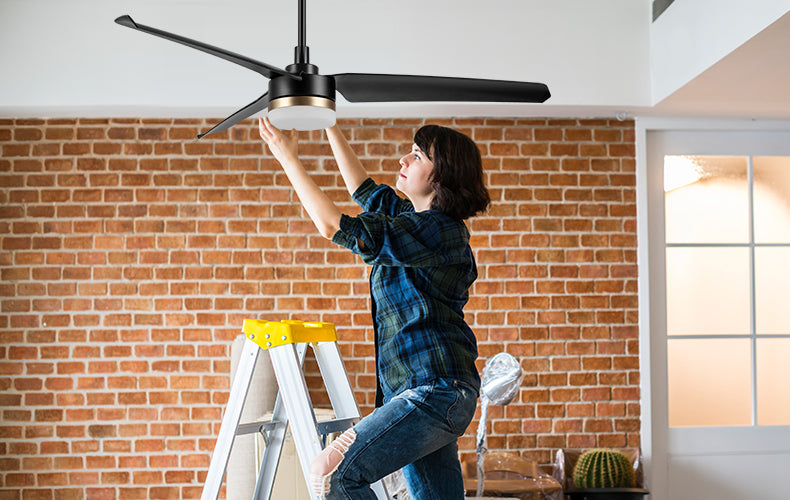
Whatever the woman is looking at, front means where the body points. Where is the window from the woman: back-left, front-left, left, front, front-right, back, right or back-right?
back-right

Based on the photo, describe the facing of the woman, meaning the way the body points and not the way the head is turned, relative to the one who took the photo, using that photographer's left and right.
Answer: facing to the left of the viewer

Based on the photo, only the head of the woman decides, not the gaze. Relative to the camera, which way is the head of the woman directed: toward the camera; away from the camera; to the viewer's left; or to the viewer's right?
to the viewer's left

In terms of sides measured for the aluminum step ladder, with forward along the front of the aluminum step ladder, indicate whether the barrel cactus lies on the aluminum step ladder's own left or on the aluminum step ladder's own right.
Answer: on the aluminum step ladder's own left

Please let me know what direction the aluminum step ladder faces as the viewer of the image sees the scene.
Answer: facing the viewer and to the right of the viewer
